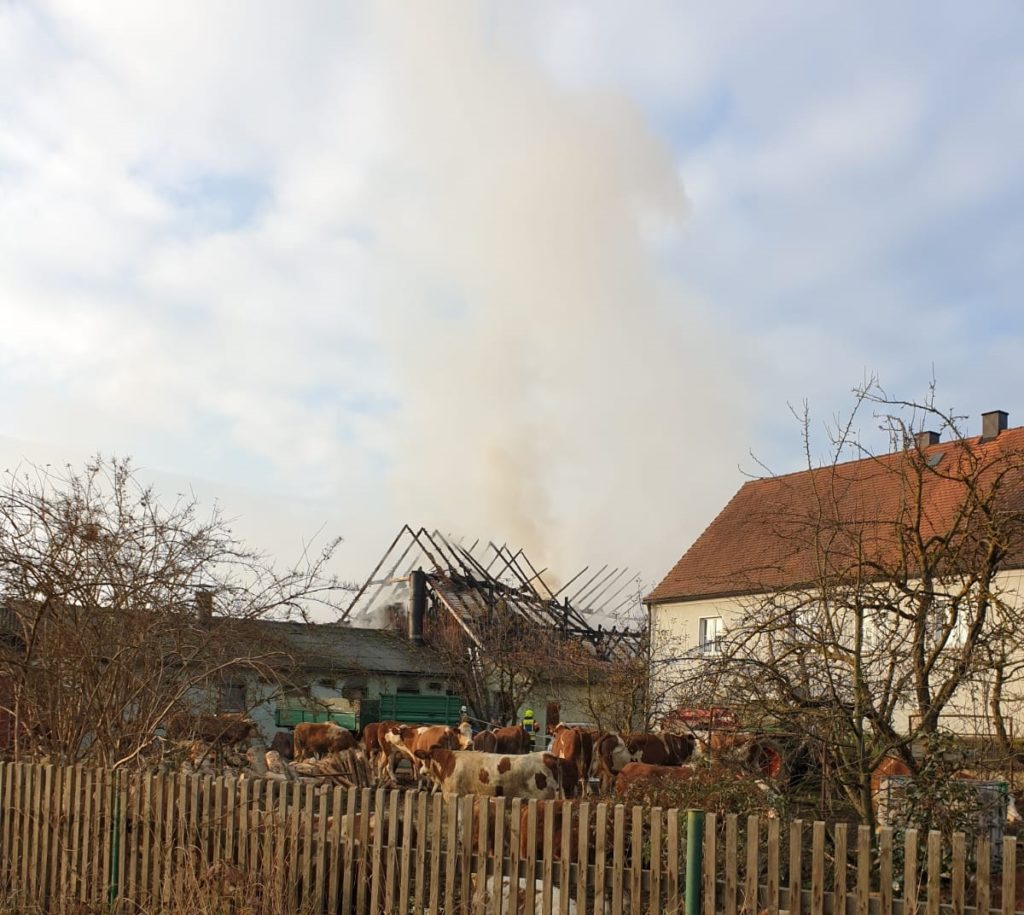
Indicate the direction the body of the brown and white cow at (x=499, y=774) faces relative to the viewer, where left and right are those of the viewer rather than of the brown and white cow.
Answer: facing to the left of the viewer

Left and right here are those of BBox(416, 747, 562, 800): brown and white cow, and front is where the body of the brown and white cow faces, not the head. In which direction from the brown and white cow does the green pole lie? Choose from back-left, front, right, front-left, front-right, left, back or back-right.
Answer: left

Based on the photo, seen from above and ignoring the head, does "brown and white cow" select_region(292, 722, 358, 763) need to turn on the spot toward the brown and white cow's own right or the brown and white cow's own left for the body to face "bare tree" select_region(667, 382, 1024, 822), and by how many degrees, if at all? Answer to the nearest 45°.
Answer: approximately 90° to the brown and white cow's own right

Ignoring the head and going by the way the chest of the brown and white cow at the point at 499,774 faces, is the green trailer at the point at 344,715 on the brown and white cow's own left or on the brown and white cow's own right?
on the brown and white cow's own right
